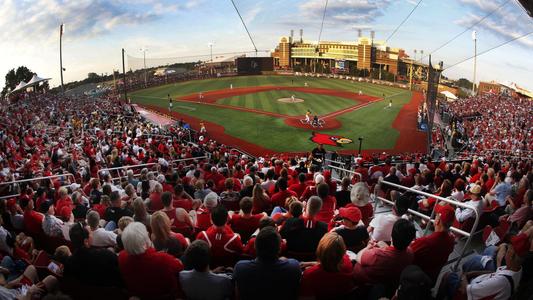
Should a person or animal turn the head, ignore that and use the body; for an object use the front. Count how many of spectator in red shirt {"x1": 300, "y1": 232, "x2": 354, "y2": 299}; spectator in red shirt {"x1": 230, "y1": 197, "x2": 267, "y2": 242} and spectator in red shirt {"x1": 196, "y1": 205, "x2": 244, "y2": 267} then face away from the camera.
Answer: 3

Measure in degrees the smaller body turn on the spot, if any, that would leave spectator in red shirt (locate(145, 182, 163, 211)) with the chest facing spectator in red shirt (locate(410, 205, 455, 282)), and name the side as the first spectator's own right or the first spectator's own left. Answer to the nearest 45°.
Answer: approximately 90° to the first spectator's own right

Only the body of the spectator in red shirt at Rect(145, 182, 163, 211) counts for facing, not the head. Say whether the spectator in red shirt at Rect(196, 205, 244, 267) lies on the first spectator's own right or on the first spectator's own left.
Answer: on the first spectator's own right

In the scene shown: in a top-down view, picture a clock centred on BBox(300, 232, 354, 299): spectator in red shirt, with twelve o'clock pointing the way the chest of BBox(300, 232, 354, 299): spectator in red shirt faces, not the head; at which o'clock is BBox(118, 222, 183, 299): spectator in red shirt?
BBox(118, 222, 183, 299): spectator in red shirt is roughly at 9 o'clock from BBox(300, 232, 354, 299): spectator in red shirt.

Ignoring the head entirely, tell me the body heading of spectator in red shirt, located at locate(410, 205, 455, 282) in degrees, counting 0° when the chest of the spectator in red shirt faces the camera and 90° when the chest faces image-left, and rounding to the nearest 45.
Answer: approximately 135°

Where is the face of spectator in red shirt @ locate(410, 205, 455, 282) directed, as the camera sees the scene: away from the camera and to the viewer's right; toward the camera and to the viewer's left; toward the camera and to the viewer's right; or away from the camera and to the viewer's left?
away from the camera and to the viewer's left

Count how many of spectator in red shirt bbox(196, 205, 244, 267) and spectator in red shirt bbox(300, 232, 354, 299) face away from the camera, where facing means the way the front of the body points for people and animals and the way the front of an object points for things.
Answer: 2

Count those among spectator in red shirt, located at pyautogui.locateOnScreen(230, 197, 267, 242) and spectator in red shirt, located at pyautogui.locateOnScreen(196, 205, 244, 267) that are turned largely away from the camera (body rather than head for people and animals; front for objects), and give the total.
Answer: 2

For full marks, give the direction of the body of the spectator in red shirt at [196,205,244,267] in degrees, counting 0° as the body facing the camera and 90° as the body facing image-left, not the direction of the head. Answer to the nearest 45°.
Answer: approximately 180°

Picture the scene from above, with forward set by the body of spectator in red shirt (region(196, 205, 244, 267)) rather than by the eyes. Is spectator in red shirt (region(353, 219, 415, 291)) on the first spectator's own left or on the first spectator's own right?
on the first spectator's own right

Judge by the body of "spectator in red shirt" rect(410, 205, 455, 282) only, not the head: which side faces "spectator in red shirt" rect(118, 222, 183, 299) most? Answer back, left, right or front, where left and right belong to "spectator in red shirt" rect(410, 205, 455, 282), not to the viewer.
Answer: left

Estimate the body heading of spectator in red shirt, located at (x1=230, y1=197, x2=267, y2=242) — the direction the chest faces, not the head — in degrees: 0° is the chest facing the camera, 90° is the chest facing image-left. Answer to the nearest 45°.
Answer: approximately 180°

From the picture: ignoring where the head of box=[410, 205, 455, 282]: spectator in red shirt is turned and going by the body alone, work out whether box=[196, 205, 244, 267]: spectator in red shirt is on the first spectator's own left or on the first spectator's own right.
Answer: on the first spectator's own left

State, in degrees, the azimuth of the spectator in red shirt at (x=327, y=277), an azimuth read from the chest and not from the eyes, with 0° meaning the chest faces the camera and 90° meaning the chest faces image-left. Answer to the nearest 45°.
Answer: approximately 180°
